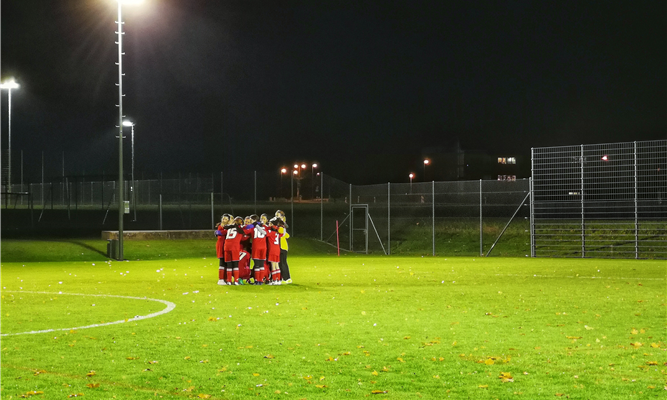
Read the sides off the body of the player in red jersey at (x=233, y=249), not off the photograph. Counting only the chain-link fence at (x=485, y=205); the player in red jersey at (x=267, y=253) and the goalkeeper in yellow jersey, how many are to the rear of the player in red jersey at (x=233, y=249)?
0

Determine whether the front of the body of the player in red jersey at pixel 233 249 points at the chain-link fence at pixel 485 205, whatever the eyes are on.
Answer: yes

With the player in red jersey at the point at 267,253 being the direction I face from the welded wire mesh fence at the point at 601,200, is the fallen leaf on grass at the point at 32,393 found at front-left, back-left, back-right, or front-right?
front-left

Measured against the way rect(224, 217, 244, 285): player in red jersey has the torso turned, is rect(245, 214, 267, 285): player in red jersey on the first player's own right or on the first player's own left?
on the first player's own right

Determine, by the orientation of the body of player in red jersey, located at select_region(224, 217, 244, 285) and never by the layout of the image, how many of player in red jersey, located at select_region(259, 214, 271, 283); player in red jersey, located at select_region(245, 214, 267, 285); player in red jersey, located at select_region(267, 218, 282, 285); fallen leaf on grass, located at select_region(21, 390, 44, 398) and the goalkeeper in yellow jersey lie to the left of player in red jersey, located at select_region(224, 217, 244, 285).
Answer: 0

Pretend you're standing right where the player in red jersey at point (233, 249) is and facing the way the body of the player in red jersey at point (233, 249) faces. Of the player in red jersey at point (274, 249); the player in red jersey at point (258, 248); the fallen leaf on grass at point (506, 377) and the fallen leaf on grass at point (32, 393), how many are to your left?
0

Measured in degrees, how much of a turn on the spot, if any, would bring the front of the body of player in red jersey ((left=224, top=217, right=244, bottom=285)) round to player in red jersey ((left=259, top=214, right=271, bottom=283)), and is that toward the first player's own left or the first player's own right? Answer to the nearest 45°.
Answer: approximately 45° to the first player's own right

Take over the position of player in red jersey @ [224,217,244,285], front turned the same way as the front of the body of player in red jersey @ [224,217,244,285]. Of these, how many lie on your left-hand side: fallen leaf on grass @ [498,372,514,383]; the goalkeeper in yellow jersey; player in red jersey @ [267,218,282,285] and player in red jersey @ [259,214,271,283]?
0

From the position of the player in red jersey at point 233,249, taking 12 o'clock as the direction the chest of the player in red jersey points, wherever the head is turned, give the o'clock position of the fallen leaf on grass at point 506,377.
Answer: The fallen leaf on grass is roughly at 4 o'clock from the player in red jersey.

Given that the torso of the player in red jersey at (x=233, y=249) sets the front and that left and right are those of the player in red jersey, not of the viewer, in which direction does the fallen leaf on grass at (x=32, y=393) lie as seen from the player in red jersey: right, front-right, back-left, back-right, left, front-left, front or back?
back-right

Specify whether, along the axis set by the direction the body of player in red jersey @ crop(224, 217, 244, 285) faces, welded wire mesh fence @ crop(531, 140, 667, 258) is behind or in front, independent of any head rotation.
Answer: in front

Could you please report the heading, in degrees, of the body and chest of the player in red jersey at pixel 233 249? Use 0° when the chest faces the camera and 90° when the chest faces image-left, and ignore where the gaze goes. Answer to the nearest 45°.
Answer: approximately 225°

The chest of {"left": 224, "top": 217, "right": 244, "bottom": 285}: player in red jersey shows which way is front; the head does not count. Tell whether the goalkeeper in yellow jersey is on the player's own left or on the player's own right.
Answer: on the player's own right

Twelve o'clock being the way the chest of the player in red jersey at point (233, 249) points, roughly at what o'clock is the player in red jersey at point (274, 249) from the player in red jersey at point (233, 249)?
the player in red jersey at point (274, 249) is roughly at 2 o'clock from the player in red jersey at point (233, 249).

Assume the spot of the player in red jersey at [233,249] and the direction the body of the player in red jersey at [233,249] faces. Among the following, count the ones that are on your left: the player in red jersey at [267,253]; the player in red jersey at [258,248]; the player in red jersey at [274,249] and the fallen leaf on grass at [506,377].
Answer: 0

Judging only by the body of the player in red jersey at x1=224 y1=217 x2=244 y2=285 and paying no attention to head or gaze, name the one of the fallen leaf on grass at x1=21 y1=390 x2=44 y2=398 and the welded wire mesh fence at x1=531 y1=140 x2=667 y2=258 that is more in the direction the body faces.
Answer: the welded wire mesh fence

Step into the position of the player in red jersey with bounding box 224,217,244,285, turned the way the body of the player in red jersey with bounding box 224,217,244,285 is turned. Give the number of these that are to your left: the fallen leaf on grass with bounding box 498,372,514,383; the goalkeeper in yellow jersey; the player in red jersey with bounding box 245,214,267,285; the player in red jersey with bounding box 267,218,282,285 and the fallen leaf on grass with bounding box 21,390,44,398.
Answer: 0
